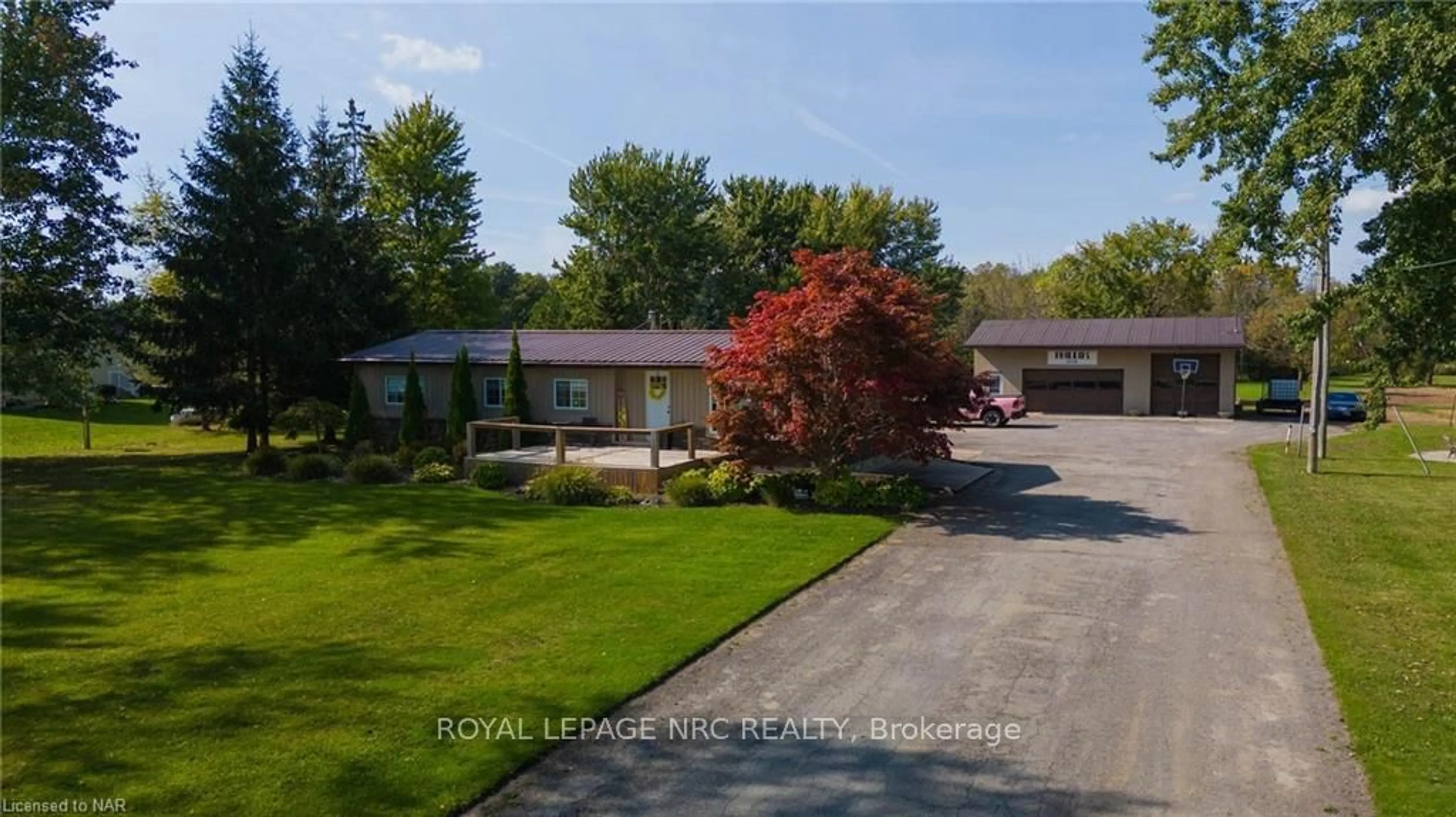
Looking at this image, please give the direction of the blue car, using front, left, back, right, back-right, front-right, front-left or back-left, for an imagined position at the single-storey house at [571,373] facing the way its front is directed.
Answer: left

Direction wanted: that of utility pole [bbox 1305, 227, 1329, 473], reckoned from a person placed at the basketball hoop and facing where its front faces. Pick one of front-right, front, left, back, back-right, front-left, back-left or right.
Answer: front

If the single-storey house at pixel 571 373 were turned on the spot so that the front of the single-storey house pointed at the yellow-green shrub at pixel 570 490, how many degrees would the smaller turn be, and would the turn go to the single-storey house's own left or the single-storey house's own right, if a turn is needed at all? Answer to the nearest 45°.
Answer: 0° — it already faces it

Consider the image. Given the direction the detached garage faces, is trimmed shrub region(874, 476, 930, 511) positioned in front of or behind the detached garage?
in front

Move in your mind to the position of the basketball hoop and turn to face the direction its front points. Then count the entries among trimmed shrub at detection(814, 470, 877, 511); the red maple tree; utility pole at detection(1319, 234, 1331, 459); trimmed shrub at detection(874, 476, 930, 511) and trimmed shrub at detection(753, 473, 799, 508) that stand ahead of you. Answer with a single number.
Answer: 5

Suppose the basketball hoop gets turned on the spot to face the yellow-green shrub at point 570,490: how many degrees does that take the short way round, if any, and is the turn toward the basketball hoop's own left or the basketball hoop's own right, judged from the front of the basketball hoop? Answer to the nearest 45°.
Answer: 0° — it already faces it

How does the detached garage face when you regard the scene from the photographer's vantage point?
facing the viewer

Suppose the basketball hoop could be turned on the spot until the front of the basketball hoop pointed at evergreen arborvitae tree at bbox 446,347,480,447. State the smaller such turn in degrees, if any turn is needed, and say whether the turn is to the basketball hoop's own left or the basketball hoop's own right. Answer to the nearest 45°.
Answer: approximately 45° to the basketball hoop's own right

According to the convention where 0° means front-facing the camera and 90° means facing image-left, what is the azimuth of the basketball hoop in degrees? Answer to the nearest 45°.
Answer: approximately 0°

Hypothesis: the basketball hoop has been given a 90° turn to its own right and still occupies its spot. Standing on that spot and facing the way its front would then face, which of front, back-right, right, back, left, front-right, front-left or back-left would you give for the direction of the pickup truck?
front-left

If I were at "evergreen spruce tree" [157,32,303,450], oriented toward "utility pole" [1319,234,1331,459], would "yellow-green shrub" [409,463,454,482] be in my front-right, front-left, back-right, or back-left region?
front-right

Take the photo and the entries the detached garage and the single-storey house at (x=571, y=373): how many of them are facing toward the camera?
2

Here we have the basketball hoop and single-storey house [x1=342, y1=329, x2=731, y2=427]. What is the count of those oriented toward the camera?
2
